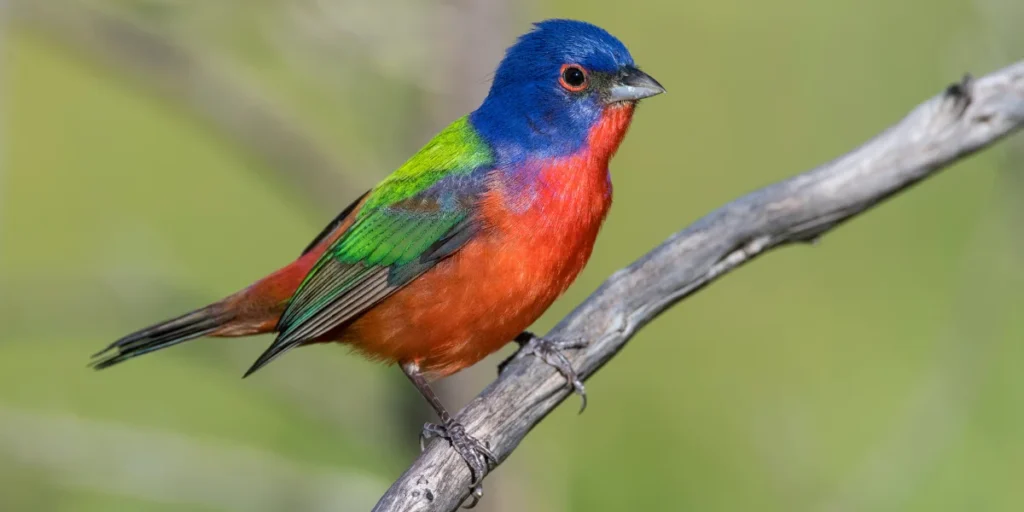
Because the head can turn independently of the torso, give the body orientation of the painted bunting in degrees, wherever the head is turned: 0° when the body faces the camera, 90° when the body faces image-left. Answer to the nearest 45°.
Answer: approximately 270°
